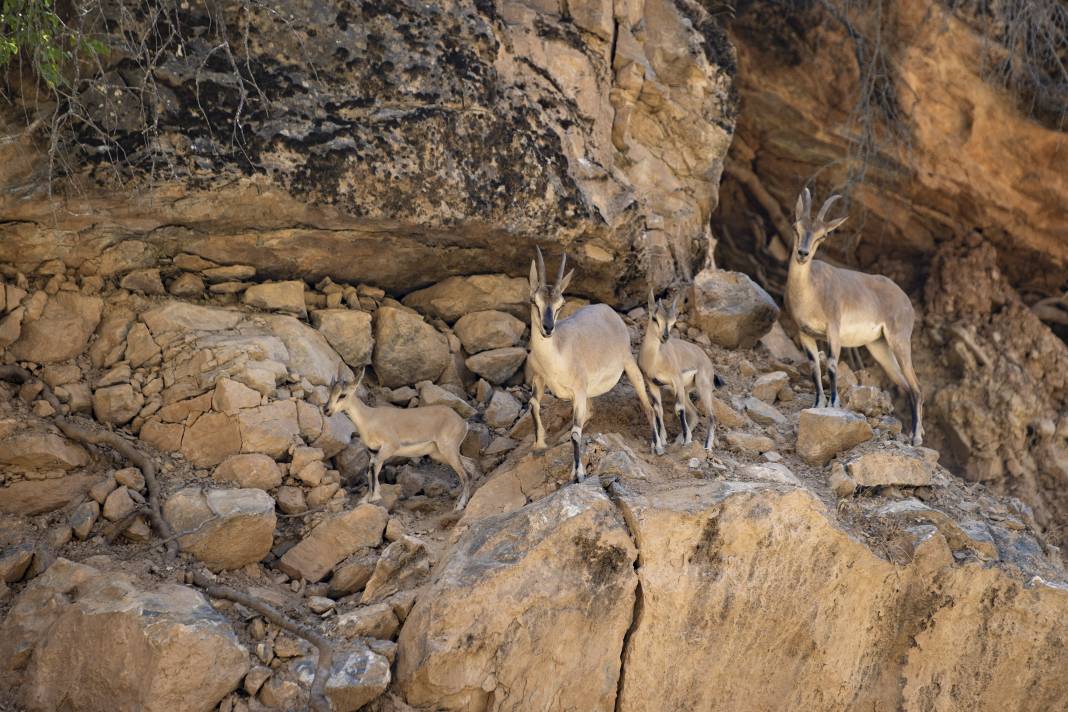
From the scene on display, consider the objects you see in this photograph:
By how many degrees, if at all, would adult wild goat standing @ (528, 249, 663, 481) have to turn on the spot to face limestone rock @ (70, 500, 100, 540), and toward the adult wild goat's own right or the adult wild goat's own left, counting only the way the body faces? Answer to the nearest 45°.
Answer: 0° — it already faces it

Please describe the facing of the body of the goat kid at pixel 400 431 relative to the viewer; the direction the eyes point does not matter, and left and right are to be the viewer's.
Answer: facing to the left of the viewer

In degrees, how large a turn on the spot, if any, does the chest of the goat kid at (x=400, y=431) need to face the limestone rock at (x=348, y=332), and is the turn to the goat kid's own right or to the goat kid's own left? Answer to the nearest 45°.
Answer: approximately 45° to the goat kid's own right

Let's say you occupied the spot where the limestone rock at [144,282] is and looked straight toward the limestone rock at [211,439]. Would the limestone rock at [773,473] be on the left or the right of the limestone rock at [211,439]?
left

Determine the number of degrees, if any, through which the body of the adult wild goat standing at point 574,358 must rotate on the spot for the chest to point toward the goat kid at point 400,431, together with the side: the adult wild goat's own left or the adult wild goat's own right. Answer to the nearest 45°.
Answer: approximately 45° to the adult wild goat's own right

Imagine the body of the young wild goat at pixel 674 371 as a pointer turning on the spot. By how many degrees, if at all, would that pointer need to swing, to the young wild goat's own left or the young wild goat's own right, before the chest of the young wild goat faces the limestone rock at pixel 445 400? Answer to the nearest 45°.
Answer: approximately 45° to the young wild goat's own right
